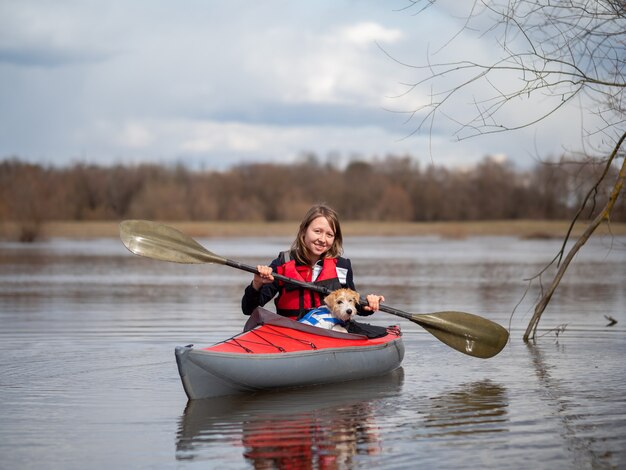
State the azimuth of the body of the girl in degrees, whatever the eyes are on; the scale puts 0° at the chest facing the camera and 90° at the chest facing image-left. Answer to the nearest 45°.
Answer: approximately 0°
